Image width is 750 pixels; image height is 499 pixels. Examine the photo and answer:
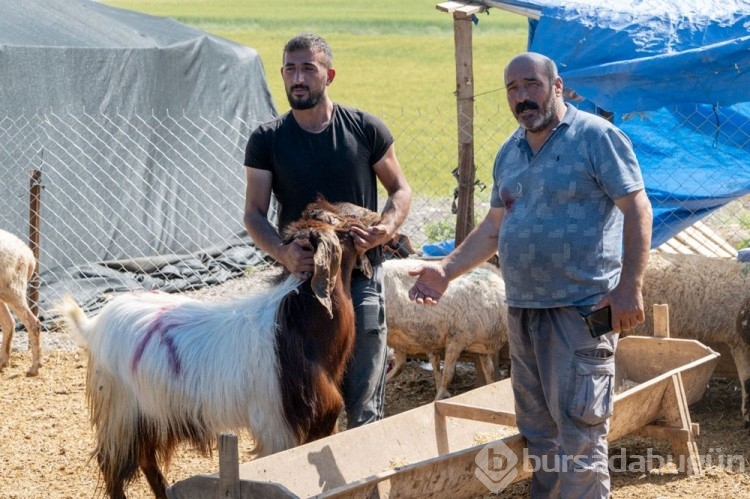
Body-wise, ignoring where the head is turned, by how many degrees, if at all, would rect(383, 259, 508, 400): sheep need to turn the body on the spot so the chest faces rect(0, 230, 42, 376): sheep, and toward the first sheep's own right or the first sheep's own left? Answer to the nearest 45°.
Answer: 0° — it already faces it

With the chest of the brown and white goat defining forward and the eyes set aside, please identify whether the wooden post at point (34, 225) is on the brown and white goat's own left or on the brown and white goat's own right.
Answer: on the brown and white goat's own left

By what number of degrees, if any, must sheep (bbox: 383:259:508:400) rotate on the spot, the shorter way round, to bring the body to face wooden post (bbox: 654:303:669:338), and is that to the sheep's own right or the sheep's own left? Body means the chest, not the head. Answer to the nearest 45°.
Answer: approximately 180°

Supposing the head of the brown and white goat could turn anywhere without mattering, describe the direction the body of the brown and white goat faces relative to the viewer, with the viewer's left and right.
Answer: facing to the right of the viewer

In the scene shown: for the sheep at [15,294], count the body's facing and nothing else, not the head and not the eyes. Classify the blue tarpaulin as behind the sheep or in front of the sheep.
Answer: behind

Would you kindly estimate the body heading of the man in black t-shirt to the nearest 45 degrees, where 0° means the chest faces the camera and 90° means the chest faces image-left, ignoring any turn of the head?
approximately 0°

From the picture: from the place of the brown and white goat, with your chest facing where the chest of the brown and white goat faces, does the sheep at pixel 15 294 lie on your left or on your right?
on your left

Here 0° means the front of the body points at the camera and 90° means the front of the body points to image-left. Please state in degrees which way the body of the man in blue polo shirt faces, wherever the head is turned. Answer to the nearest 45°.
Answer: approximately 45°

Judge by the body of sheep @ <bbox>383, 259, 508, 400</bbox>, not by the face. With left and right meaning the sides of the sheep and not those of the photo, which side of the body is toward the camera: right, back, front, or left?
left
